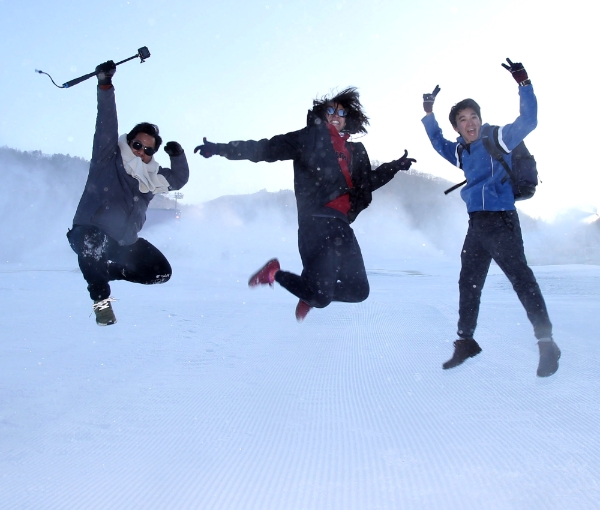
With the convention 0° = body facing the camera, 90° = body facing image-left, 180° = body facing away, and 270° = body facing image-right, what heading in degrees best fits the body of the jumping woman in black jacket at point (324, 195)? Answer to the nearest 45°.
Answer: approximately 315°

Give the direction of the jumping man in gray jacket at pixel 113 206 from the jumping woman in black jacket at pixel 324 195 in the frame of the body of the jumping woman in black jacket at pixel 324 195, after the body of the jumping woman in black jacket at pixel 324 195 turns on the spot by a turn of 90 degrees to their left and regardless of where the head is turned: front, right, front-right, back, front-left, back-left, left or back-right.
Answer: back-left

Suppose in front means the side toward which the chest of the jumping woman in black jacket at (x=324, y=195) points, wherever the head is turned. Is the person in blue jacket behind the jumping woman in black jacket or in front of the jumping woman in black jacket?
in front
